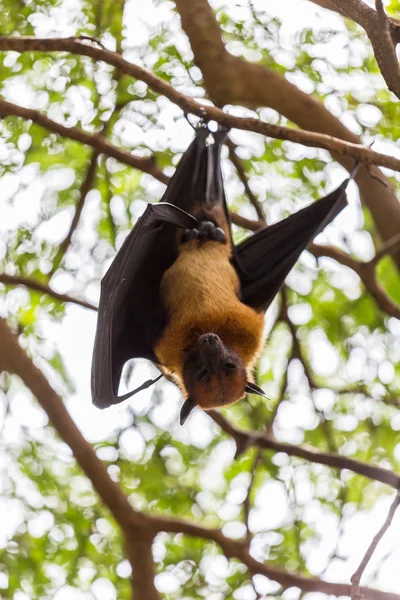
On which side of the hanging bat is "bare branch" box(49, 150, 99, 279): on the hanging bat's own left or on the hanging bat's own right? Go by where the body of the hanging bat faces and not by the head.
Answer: on the hanging bat's own right

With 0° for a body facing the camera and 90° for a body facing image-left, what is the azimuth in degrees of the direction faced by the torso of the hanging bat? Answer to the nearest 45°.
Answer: approximately 0°

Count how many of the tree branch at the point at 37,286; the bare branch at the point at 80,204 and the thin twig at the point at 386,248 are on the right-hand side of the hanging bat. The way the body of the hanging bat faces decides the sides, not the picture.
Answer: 2

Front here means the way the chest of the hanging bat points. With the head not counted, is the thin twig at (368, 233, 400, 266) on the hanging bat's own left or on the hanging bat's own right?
on the hanging bat's own left

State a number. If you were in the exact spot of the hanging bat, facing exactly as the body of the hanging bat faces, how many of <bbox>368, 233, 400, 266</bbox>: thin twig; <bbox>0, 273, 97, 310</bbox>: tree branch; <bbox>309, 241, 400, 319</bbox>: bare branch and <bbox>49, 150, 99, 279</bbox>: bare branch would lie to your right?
2

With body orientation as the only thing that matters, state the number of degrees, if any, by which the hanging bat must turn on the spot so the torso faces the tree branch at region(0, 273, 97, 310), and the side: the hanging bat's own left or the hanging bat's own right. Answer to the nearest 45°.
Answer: approximately 90° to the hanging bat's own right
